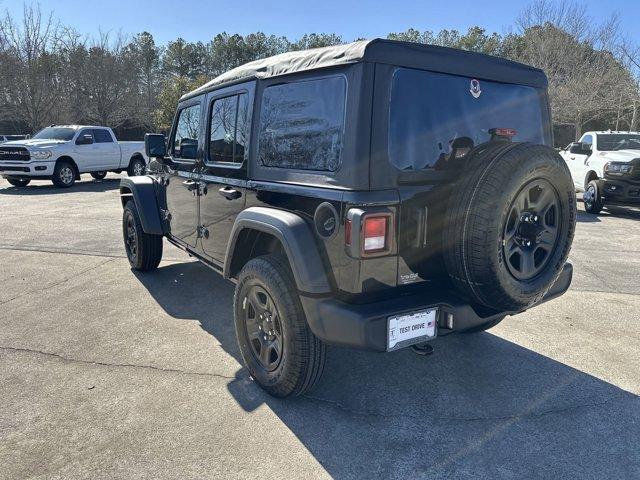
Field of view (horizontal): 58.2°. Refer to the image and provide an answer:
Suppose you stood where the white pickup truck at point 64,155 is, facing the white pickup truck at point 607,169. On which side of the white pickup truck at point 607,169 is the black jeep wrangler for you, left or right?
right

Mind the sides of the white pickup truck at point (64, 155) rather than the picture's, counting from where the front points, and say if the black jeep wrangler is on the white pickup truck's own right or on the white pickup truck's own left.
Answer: on the white pickup truck's own left

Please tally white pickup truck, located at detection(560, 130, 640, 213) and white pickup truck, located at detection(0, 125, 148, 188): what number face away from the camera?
0

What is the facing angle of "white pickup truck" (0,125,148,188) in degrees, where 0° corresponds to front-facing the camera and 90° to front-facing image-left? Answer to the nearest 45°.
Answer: approximately 45°

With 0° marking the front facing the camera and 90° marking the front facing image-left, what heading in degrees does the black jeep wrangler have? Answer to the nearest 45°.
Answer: approximately 135°

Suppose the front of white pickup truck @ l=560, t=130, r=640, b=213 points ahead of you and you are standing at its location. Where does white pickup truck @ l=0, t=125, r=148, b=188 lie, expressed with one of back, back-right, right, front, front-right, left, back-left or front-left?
back-right

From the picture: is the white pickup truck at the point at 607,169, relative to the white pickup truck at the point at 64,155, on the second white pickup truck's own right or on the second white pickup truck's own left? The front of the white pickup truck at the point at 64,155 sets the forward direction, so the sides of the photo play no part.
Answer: on the second white pickup truck's own left

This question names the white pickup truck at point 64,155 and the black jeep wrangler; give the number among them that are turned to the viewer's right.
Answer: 0

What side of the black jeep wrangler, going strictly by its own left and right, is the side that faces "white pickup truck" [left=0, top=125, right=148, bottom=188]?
front

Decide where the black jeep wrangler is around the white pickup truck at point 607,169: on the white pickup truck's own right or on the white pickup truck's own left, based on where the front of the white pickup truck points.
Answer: on the white pickup truck's own right
